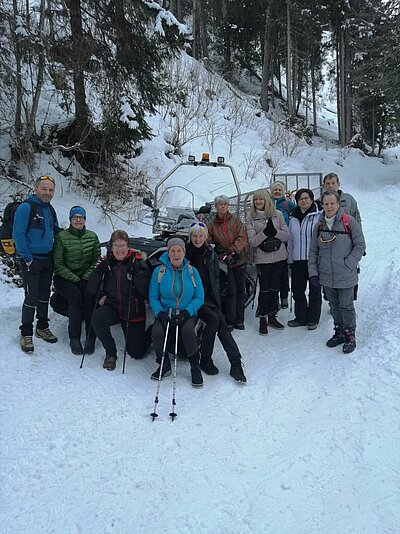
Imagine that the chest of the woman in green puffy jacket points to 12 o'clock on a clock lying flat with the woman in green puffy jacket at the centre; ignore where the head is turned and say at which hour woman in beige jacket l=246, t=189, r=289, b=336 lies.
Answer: The woman in beige jacket is roughly at 9 o'clock from the woman in green puffy jacket.

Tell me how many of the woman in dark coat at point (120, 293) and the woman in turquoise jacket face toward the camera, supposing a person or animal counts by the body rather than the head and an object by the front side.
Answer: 2

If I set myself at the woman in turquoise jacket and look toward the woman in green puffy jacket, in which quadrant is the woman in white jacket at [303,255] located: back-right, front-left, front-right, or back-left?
back-right

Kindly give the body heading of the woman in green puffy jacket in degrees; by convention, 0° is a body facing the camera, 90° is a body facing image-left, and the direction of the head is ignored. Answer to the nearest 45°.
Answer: approximately 0°
